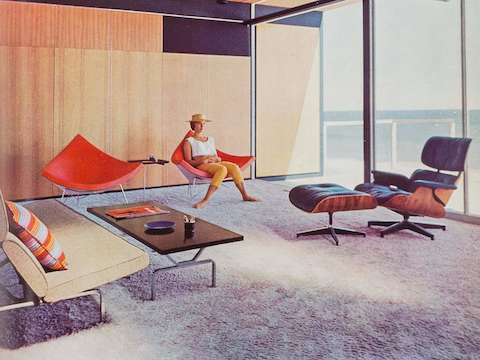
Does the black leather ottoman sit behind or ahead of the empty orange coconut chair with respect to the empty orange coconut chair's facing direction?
ahead

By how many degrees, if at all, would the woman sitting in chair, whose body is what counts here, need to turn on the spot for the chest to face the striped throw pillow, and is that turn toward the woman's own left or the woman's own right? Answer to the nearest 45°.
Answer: approximately 45° to the woman's own right

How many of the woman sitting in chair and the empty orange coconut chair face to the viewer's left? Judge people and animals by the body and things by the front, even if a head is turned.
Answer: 0

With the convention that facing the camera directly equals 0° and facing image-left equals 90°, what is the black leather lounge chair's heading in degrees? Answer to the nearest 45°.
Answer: approximately 45°

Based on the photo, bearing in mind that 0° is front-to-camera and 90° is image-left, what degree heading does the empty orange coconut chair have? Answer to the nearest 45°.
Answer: approximately 315°

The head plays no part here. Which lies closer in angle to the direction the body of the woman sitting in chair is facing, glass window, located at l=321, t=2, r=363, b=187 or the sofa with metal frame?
the sofa with metal frame

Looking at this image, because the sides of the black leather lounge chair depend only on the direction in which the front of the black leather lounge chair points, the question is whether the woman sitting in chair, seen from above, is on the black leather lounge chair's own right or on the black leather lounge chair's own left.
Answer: on the black leather lounge chair's own right

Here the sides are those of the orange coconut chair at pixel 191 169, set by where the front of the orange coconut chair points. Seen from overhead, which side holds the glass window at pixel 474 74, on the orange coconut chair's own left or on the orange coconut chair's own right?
on the orange coconut chair's own left

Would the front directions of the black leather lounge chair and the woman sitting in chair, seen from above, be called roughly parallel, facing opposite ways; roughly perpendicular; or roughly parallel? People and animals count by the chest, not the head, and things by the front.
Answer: roughly perpendicular

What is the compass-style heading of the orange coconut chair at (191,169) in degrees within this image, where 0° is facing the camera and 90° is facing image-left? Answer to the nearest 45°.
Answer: approximately 315°

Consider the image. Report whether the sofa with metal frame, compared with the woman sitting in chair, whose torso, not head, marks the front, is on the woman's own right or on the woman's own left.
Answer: on the woman's own right

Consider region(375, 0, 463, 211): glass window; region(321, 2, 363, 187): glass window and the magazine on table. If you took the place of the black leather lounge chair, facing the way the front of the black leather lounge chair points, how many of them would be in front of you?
1

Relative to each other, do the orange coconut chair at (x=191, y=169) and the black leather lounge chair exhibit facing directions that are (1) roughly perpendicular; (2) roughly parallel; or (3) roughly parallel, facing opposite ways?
roughly perpendicular

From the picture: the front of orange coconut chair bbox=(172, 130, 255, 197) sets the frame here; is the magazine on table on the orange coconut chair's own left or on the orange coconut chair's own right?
on the orange coconut chair's own right

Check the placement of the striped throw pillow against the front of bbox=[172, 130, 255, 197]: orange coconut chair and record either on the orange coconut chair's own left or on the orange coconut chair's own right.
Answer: on the orange coconut chair's own right
